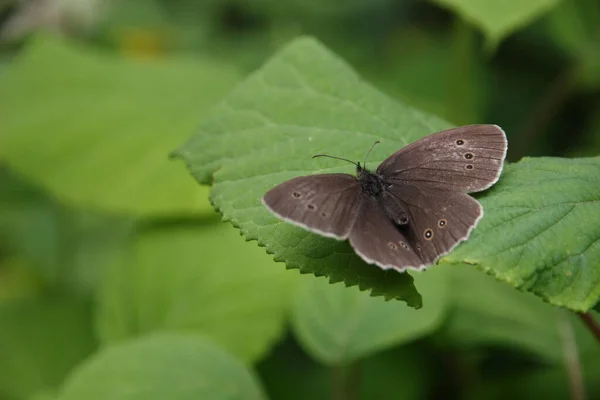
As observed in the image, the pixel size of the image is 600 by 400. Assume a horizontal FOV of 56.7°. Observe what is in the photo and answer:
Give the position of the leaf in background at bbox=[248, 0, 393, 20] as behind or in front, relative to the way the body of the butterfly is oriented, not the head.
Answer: in front

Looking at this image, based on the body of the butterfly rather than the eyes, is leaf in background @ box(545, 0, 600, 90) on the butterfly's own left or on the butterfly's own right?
on the butterfly's own right

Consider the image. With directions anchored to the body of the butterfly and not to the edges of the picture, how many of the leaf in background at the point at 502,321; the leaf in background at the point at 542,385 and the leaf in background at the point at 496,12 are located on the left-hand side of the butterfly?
0

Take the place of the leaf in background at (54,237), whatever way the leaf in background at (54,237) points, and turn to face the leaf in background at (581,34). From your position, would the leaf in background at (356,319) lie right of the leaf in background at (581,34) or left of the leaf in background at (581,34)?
right

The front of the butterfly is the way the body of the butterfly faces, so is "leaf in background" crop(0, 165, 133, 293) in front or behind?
in front

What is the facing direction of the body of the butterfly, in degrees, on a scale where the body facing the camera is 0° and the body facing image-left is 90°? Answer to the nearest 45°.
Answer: approximately 135°

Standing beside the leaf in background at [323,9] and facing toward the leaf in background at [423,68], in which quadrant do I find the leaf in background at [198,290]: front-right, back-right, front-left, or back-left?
front-right

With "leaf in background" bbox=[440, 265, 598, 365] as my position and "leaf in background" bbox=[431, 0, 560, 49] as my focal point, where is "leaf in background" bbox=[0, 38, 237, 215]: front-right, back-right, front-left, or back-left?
front-left

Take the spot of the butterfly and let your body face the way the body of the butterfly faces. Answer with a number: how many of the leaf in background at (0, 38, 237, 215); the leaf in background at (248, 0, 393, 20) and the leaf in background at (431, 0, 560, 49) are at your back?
0

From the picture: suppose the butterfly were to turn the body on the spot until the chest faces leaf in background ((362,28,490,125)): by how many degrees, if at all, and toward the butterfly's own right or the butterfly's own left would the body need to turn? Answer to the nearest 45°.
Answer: approximately 45° to the butterfly's own right
